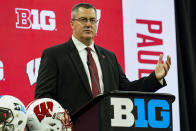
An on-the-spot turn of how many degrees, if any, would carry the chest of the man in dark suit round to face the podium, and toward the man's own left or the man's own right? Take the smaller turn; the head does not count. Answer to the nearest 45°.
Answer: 0° — they already face it

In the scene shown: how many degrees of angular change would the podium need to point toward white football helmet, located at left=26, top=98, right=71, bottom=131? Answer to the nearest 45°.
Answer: approximately 135° to its right

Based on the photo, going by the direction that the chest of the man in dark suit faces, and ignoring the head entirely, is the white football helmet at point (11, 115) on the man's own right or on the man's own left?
on the man's own right

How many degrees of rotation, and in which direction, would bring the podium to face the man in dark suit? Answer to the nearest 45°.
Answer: approximately 180°

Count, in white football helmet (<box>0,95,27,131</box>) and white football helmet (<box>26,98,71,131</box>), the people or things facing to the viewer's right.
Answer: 1
